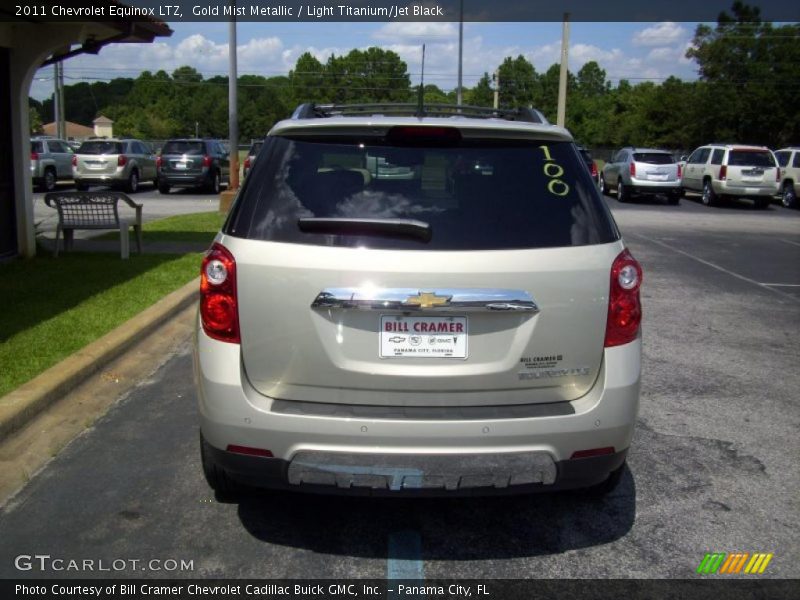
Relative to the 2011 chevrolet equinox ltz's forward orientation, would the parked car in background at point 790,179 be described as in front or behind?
in front

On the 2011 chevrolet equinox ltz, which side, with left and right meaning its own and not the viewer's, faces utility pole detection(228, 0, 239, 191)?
front

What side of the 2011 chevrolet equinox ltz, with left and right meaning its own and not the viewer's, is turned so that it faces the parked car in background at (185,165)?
front

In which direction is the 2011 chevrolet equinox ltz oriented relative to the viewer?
away from the camera

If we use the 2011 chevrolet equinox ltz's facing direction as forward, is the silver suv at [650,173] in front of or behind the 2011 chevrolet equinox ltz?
in front
